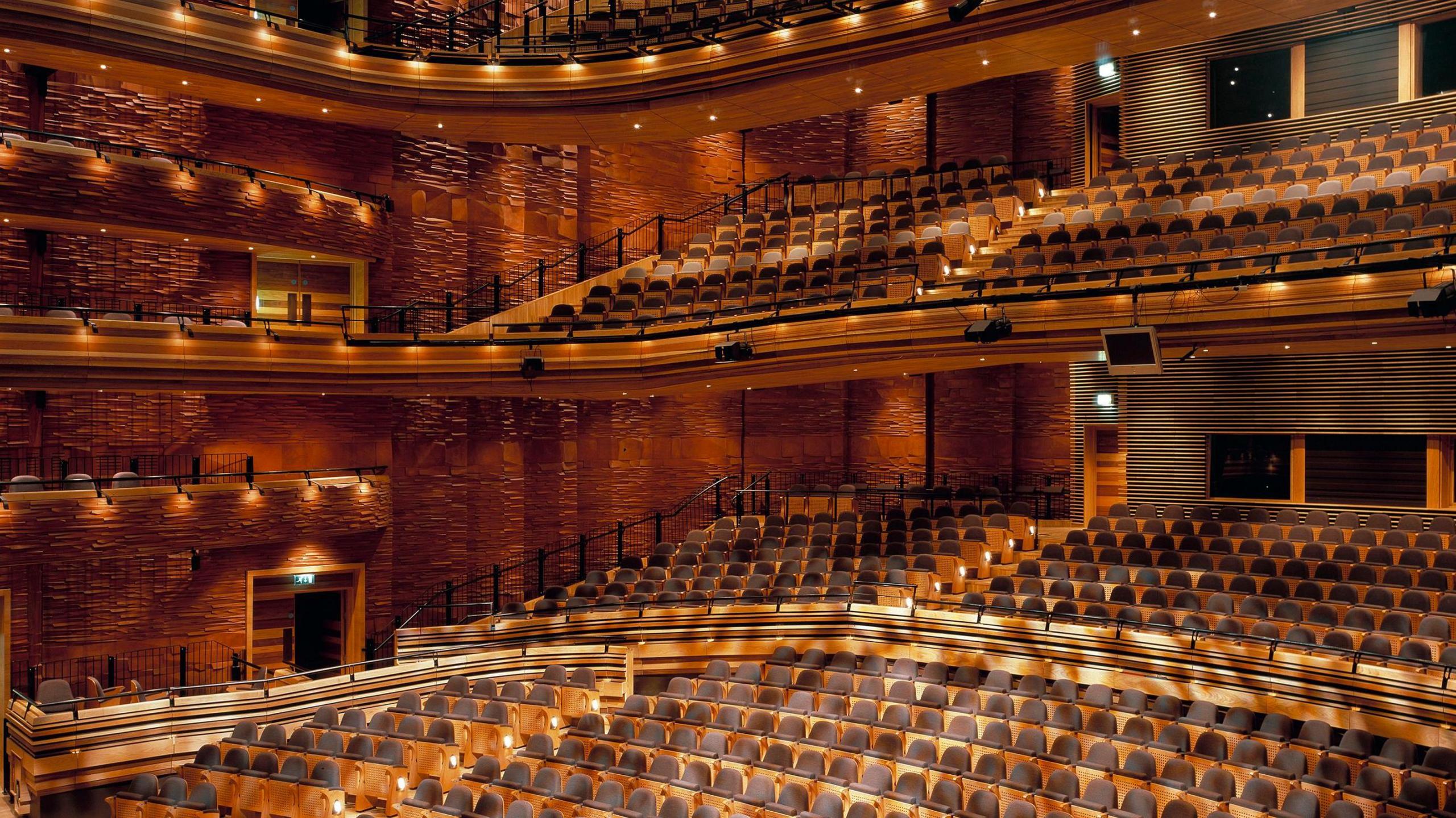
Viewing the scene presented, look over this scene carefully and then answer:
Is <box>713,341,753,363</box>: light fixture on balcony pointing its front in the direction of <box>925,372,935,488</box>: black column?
no

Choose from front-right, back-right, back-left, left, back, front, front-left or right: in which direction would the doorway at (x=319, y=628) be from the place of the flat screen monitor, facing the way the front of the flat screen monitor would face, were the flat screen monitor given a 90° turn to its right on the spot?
front-left

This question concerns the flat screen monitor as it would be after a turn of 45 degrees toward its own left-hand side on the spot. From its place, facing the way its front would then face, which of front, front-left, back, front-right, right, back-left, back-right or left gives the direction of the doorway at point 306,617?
right

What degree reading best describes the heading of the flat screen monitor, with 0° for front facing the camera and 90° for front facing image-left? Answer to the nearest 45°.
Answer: approximately 45°

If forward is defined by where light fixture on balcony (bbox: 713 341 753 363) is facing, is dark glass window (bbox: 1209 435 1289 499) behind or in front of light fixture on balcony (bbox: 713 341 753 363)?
behind

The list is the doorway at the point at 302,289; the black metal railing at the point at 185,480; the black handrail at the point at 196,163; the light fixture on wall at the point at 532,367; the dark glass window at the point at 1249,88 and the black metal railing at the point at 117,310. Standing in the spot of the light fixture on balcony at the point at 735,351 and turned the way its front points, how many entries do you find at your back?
1

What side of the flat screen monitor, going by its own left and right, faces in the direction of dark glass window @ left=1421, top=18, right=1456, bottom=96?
back

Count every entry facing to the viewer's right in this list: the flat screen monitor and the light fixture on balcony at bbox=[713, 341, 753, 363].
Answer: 0

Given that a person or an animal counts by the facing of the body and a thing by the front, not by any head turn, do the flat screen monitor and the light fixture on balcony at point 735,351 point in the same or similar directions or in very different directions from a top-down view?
same or similar directions

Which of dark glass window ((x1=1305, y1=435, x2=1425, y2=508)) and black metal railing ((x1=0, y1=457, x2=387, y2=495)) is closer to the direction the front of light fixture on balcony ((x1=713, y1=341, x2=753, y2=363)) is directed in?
the black metal railing

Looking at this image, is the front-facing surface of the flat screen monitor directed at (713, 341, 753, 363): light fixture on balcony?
no

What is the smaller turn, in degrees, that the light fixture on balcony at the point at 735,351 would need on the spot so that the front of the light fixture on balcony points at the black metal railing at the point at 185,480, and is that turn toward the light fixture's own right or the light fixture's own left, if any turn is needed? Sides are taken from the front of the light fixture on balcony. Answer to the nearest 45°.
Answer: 0° — it already faces it

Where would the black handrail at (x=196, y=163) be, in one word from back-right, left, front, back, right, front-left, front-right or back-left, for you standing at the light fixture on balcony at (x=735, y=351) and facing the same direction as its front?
front

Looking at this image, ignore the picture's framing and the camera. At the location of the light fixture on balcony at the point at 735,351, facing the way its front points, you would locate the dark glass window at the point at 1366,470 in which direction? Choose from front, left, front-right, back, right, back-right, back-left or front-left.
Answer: back

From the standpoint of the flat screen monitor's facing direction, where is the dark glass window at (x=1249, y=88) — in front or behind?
behind
